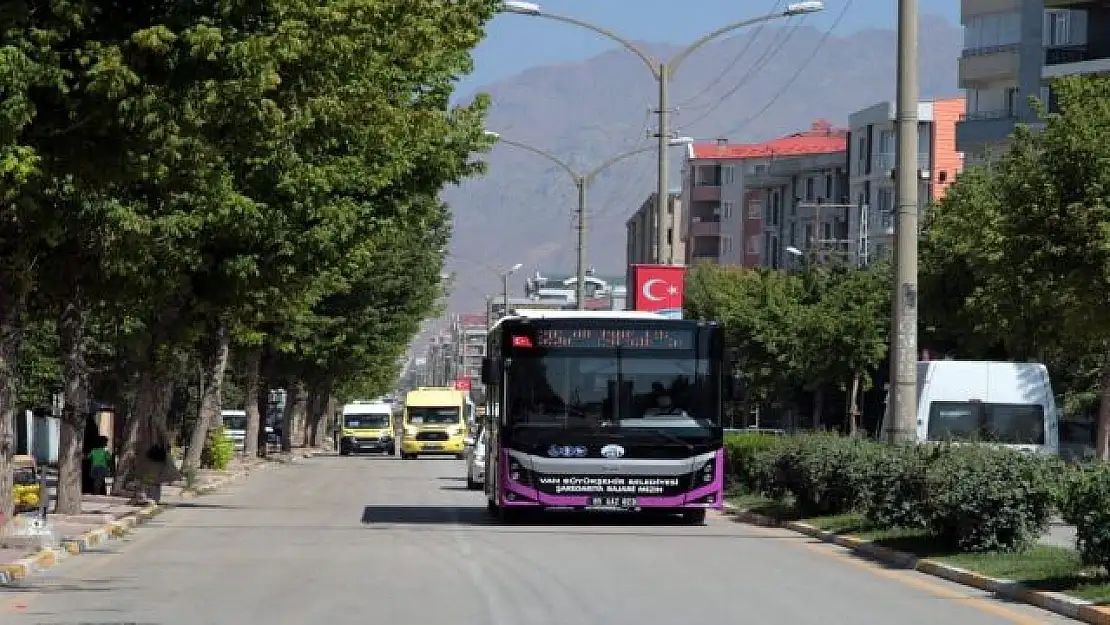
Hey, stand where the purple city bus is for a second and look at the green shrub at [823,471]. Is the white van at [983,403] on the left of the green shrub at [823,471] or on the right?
left

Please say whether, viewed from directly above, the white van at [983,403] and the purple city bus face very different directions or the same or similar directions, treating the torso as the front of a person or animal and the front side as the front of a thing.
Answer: very different directions

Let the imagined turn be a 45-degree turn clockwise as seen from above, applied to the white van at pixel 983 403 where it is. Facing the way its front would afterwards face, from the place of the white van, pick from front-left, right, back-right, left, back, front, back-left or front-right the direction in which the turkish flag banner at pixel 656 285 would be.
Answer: left

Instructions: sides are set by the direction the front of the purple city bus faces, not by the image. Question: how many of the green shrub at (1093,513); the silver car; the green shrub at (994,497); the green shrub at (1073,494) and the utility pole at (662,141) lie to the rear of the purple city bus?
2

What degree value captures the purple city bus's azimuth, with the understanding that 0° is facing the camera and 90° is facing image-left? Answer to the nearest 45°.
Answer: approximately 0°

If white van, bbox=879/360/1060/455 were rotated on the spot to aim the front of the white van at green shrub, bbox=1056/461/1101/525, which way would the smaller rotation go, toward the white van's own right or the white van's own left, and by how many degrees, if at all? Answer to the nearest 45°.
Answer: approximately 180°

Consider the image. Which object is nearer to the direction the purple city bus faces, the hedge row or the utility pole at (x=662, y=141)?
the hedge row

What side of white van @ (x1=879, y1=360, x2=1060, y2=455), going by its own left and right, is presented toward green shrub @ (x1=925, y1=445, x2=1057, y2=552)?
back

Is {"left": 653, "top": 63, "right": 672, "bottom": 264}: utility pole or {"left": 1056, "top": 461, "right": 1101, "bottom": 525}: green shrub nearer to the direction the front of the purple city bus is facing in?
the green shrub

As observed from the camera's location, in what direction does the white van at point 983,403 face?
facing away from the viewer

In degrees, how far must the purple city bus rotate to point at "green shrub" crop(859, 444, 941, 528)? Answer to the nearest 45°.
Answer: approximately 45° to its left

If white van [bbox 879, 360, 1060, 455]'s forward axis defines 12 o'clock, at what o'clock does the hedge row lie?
The hedge row is roughly at 6 o'clock from the white van.

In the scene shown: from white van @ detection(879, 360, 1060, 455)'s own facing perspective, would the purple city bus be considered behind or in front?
behind

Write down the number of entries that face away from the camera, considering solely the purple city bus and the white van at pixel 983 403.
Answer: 1

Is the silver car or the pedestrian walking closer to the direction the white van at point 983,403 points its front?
the silver car
